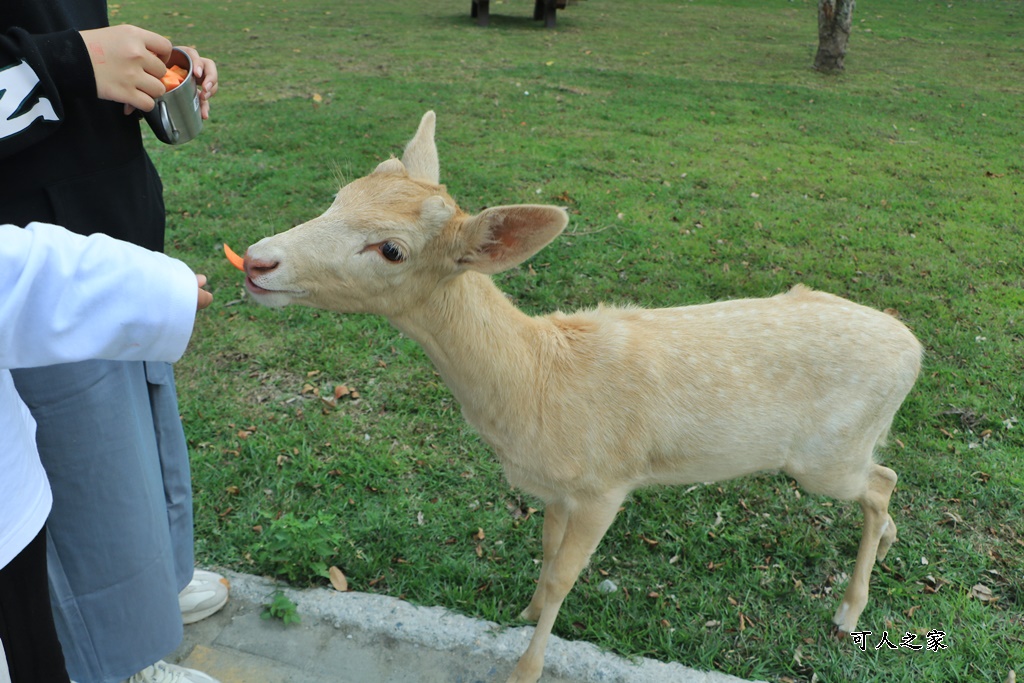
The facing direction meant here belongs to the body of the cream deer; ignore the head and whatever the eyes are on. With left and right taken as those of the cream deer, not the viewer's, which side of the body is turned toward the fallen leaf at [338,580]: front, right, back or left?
front

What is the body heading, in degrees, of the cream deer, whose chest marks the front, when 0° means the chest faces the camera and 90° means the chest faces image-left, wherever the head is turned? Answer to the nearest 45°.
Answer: approximately 90°
